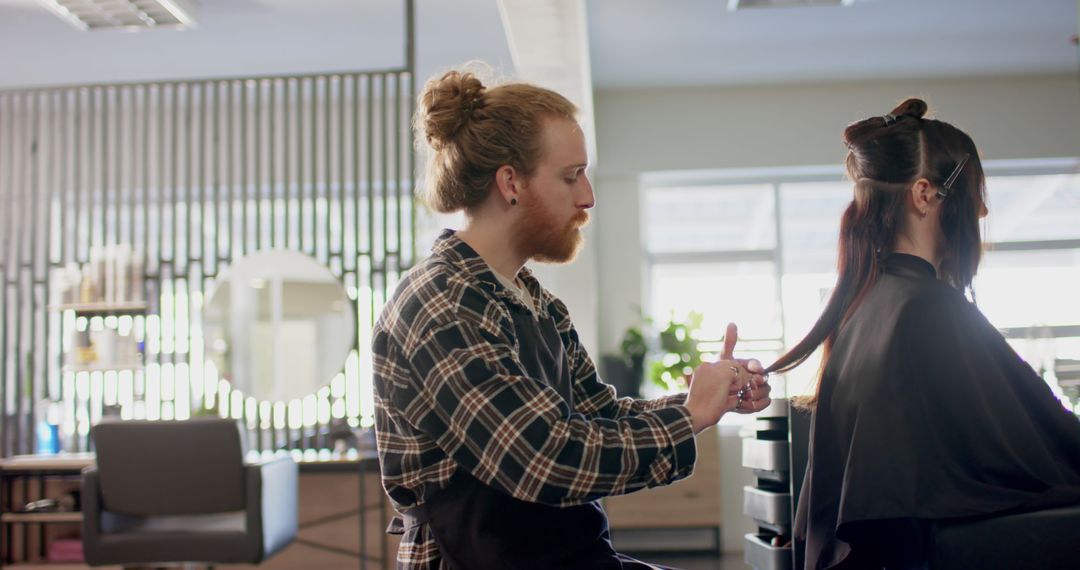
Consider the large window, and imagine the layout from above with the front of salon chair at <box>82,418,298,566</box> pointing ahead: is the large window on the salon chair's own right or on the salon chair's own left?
on the salon chair's own right

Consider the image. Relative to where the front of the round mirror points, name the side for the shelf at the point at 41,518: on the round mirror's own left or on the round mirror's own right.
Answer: on the round mirror's own right

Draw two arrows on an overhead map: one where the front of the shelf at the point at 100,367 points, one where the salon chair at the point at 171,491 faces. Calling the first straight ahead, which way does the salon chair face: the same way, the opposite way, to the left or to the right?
the opposite way

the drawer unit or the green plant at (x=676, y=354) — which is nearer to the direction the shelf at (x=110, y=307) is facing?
the drawer unit

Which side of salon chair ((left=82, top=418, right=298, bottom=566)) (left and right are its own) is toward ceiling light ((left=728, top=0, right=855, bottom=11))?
right

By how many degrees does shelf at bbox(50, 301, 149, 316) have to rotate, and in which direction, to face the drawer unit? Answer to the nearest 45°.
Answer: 0° — it already faces it

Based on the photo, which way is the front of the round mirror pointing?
toward the camera

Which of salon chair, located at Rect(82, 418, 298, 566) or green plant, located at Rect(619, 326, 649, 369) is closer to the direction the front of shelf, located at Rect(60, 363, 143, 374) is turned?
the salon chair

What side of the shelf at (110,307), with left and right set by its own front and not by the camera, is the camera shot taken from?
front
